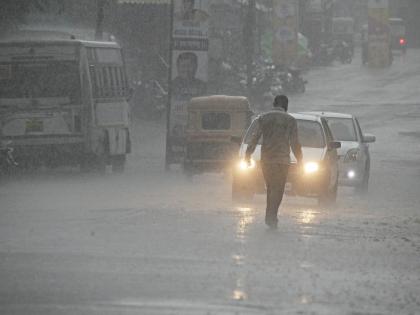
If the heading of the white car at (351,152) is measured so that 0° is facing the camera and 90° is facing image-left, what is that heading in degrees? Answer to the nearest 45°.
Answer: approximately 0°

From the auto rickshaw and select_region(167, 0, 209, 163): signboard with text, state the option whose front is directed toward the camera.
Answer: the signboard with text

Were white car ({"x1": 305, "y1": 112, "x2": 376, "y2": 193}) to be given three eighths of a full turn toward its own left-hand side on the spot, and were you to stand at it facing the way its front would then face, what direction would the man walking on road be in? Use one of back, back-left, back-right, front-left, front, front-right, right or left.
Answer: back-right

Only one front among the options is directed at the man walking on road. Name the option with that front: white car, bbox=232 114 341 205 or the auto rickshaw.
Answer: the white car

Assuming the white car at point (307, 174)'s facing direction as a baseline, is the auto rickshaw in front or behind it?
behind

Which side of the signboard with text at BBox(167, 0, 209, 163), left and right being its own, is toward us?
front

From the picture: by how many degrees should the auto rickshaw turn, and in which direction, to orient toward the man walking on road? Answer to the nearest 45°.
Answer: approximately 180°

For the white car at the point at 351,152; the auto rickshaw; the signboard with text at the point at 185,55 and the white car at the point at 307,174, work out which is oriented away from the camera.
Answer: the auto rickshaw

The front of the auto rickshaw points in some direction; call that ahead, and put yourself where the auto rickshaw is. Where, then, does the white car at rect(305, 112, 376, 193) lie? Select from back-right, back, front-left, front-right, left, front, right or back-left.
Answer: back-right

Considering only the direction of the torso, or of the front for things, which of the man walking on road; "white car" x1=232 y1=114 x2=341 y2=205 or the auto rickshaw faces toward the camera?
the white car

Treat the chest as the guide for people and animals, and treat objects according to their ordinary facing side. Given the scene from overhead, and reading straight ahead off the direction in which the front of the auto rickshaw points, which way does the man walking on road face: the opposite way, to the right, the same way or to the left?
the same way

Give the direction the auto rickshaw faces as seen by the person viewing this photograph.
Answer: facing away from the viewer

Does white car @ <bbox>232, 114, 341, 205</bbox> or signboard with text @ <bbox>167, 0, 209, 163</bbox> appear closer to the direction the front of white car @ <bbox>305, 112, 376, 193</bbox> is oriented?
the white car

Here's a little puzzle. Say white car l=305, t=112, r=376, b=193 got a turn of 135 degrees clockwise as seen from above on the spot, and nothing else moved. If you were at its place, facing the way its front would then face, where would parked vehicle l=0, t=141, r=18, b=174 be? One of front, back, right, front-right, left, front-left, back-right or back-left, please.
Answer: front-left

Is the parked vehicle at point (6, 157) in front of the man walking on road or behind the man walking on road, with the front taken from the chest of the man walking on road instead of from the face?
in front

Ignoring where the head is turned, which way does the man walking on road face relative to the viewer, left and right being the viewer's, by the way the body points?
facing away from the viewer

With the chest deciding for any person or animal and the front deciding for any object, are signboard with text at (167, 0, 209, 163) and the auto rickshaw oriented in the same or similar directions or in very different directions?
very different directions
